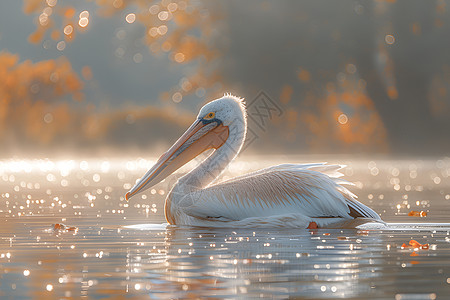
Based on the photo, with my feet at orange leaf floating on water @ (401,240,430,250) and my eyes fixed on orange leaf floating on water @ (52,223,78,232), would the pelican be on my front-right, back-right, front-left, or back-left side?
front-right

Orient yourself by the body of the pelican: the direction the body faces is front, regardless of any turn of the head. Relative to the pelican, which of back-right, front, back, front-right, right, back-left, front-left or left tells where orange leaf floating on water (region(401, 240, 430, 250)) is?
back-left

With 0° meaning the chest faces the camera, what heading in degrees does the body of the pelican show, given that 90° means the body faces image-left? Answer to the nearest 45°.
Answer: approximately 90°

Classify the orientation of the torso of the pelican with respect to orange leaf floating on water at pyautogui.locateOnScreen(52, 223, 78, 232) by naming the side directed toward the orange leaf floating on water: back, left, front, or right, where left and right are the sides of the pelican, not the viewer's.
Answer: front

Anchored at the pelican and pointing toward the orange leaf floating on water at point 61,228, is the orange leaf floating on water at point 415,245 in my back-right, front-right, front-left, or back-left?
back-left
